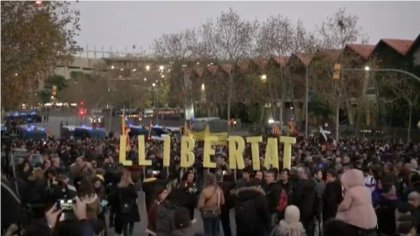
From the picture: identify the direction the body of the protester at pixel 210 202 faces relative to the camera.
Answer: away from the camera

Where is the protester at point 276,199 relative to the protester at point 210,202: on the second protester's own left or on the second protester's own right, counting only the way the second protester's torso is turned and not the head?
on the second protester's own right

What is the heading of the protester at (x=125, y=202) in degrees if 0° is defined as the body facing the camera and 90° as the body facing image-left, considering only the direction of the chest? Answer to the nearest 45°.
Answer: approximately 180°

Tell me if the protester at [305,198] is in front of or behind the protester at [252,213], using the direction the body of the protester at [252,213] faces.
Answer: in front

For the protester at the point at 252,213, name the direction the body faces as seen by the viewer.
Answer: away from the camera

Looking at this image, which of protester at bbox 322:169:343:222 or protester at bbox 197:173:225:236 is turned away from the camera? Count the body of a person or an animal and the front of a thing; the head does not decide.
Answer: protester at bbox 197:173:225:236

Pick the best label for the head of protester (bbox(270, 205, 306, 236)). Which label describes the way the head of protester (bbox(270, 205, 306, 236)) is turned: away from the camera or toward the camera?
away from the camera
